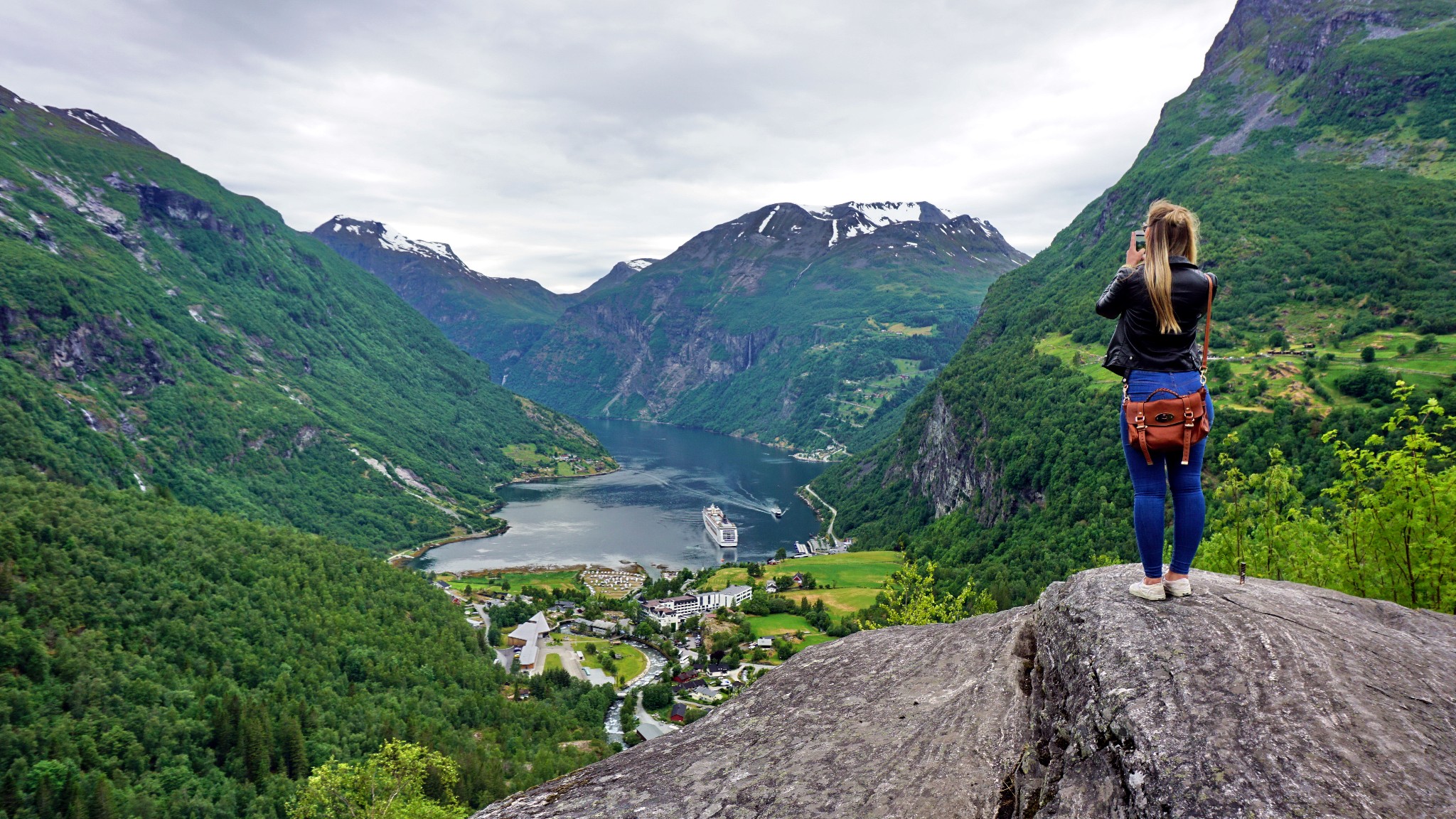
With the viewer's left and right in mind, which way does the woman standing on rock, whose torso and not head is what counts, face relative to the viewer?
facing away from the viewer and to the left of the viewer

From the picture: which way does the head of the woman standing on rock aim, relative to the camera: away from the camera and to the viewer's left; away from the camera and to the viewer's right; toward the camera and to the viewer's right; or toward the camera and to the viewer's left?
away from the camera and to the viewer's left
